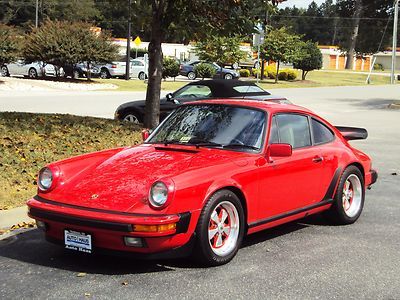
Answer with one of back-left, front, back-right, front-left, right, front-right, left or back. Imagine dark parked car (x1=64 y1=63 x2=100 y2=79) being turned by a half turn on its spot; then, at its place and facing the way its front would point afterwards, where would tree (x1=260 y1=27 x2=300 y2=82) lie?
back-right

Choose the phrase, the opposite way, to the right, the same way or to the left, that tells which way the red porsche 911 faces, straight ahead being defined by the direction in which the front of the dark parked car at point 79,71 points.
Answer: to the right

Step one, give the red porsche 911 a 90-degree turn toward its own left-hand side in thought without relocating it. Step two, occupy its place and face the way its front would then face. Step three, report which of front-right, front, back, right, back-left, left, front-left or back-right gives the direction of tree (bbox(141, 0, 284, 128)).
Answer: back-left

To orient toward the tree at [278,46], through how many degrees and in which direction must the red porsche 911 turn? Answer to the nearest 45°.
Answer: approximately 135° to its right

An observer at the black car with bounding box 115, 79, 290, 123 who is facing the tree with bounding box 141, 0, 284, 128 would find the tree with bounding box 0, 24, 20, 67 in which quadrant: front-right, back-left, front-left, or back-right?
back-right

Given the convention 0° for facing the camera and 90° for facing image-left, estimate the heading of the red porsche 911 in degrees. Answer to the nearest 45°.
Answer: approximately 45°

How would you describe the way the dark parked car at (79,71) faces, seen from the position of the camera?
facing the viewer and to the right of the viewer

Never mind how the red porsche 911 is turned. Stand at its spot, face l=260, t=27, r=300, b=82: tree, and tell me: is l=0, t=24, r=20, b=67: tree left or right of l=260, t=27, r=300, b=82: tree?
left

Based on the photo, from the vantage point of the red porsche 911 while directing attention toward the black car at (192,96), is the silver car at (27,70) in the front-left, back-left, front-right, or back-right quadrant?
front-left

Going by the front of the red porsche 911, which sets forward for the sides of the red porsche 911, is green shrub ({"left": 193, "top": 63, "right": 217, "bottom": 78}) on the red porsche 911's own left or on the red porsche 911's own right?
on the red porsche 911's own right

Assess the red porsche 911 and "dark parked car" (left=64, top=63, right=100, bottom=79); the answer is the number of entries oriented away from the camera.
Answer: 0
